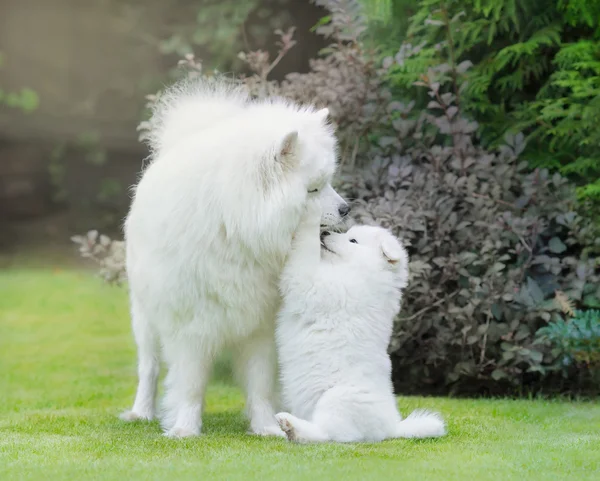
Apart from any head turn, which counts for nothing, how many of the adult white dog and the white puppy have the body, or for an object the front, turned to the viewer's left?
1

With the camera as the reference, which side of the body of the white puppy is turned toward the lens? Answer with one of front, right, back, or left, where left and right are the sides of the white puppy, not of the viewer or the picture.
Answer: left

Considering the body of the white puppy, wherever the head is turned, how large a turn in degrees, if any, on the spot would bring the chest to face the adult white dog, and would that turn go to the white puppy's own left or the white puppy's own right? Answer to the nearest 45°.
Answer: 0° — it already faces it
